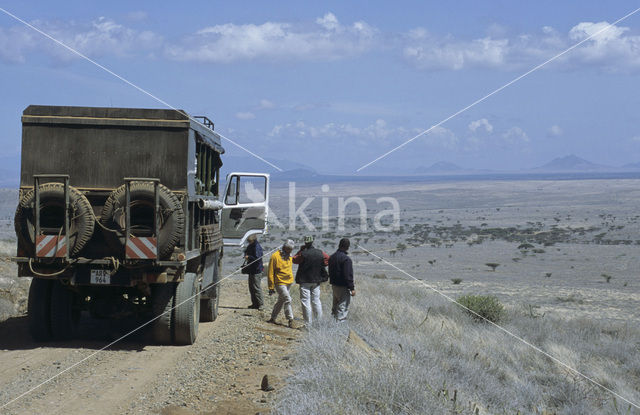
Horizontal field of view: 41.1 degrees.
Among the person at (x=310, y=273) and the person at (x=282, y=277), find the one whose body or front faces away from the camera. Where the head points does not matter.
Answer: the person at (x=310, y=273)

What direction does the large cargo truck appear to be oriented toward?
away from the camera

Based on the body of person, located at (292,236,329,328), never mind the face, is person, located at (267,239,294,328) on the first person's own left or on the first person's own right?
on the first person's own left

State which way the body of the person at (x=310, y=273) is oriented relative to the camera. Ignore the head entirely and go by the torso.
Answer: away from the camera

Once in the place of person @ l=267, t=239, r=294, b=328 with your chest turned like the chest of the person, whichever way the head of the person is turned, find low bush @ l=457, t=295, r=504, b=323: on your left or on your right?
on your left

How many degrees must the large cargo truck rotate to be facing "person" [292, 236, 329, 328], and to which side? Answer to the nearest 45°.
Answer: approximately 45° to its right

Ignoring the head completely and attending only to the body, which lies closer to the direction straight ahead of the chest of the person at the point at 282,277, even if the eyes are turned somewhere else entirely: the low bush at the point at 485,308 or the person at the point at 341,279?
the person

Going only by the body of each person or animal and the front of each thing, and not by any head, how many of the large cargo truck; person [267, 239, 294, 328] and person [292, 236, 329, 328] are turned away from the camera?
2

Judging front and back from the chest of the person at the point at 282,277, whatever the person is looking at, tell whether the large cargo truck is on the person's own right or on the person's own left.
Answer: on the person's own right
